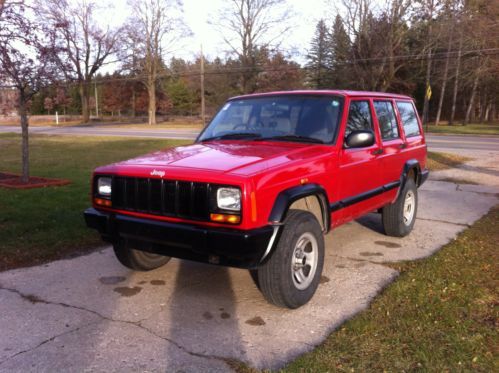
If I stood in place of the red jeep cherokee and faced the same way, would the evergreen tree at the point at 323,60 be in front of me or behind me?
behind

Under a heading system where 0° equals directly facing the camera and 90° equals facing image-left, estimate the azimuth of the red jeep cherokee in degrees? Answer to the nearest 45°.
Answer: approximately 45°
